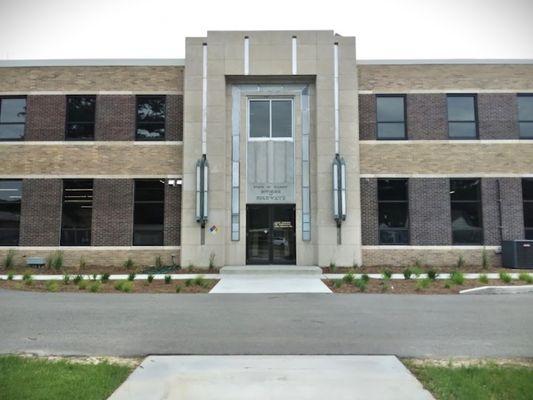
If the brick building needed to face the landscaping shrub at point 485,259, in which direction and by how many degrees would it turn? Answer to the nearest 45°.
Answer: approximately 90° to its left

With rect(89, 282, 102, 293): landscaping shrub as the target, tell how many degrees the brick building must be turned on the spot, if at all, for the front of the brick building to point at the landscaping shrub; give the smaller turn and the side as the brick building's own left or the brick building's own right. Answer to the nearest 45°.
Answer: approximately 45° to the brick building's own right

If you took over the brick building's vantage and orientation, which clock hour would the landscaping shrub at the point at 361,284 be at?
The landscaping shrub is roughly at 11 o'clock from the brick building.

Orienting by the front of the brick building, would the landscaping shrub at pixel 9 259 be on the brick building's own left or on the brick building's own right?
on the brick building's own right

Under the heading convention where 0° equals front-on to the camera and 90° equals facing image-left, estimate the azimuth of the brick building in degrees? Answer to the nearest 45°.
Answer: approximately 0°

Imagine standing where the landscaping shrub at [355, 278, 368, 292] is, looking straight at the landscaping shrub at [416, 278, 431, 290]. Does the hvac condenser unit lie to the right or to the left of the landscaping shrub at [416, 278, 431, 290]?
left

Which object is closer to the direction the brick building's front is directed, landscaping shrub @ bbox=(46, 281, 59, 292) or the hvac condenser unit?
the landscaping shrub

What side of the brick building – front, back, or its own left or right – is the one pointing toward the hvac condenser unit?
left

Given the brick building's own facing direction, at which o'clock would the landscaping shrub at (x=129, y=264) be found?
The landscaping shrub is roughly at 3 o'clock from the brick building.
